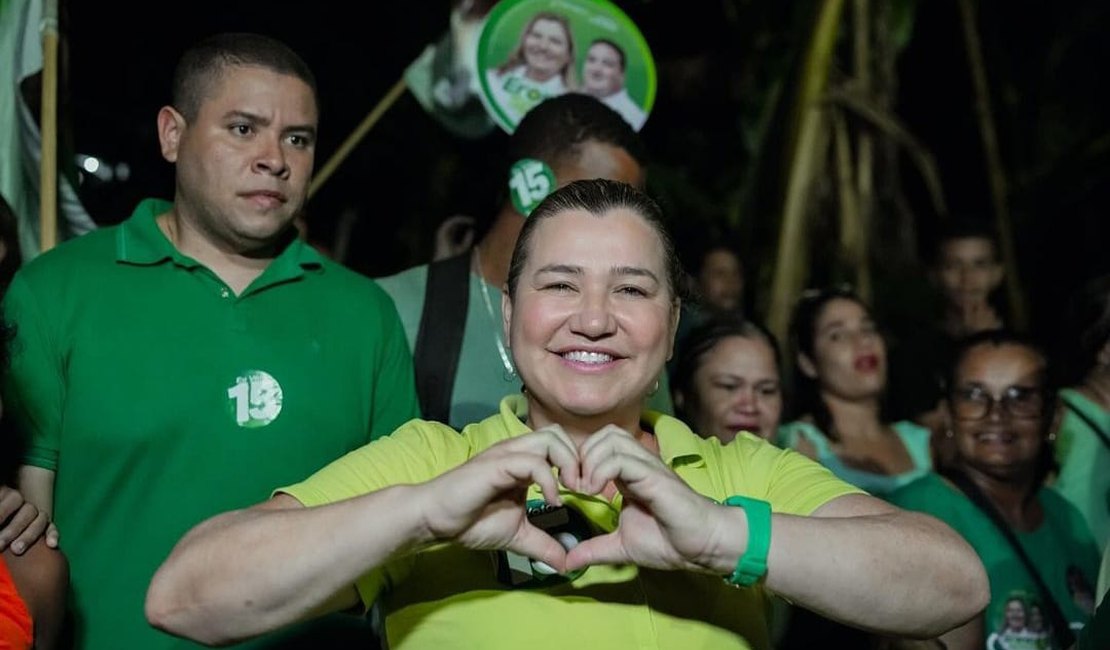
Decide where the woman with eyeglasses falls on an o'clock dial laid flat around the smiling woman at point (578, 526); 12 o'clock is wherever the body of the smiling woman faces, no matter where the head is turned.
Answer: The woman with eyeglasses is roughly at 7 o'clock from the smiling woman.

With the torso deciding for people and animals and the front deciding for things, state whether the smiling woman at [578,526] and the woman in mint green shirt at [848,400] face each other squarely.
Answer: no

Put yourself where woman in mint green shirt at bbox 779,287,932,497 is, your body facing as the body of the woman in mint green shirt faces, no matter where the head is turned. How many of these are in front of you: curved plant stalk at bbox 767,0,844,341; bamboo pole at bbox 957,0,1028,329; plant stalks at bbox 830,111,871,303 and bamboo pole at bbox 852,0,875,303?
0

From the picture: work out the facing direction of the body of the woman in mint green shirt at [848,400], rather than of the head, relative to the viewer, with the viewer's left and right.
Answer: facing the viewer and to the right of the viewer

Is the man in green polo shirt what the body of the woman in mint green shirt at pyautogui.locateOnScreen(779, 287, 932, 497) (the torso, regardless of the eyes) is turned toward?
no

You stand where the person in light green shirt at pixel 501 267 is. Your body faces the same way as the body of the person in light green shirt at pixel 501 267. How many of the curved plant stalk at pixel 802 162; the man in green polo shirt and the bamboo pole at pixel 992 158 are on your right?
1

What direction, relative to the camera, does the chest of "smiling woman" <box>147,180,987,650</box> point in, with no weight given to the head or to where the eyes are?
toward the camera

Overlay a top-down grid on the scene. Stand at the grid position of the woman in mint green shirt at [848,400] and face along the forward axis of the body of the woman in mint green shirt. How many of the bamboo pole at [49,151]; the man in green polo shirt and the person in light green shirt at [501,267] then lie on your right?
3

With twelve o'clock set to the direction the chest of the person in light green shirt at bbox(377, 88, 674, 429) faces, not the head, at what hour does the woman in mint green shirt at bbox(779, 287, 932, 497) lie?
The woman in mint green shirt is roughly at 9 o'clock from the person in light green shirt.

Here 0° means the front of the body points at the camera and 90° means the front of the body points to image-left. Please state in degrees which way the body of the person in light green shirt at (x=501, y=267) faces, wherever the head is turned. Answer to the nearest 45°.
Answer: approximately 315°

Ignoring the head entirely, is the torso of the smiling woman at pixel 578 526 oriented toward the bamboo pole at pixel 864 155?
no

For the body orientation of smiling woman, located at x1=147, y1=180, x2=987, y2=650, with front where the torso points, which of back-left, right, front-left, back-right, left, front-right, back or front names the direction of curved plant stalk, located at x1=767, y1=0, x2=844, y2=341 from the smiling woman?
back

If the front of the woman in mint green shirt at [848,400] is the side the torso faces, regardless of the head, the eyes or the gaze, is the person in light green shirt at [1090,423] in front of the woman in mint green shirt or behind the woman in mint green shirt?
in front

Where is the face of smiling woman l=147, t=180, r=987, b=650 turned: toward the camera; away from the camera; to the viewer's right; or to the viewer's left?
toward the camera

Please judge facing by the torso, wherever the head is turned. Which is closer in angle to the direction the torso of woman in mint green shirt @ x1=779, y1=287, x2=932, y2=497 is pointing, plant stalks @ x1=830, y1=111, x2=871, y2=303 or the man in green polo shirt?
the man in green polo shirt

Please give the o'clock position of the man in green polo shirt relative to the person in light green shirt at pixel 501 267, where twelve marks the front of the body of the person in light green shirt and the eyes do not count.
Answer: The man in green polo shirt is roughly at 3 o'clock from the person in light green shirt.

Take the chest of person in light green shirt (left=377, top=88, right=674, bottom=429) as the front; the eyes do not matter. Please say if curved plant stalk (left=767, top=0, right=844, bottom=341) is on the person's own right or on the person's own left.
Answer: on the person's own left

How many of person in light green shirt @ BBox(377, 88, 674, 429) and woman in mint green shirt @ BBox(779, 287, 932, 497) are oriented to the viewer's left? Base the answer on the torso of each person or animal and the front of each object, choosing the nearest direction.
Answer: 0

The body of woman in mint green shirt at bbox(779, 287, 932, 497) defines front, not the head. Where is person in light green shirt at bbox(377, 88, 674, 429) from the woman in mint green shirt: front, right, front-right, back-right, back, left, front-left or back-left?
right

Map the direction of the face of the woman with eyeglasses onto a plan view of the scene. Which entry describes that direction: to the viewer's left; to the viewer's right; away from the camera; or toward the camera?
toward the camera
